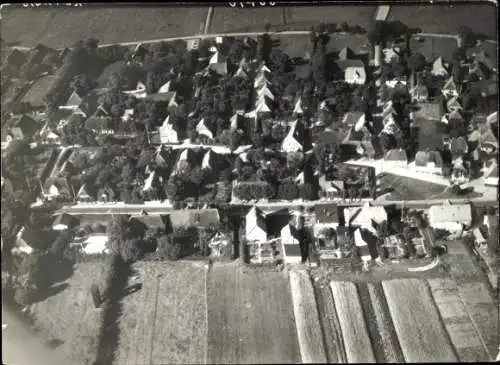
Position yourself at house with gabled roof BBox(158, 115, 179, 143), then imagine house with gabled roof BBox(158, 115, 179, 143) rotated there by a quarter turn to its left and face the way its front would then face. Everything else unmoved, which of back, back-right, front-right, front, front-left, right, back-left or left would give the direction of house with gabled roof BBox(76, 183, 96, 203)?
back-right

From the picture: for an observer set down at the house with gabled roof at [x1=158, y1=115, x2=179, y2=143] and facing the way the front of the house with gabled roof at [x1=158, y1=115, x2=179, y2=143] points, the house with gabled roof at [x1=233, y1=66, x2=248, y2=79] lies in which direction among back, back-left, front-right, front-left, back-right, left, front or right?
back-left

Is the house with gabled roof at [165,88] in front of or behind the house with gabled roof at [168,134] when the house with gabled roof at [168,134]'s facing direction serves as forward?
behind

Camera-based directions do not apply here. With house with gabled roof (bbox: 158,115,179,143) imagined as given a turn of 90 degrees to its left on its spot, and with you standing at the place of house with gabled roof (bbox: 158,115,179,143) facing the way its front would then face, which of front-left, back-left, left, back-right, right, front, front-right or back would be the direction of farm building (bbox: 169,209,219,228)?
right

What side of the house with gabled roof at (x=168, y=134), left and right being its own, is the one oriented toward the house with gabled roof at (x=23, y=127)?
right

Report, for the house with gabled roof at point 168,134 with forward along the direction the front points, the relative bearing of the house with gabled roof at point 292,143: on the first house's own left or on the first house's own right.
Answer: on the first house's own left

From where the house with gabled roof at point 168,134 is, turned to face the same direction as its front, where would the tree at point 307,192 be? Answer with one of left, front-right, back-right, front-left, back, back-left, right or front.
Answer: front-left

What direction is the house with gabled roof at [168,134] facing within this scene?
toward the camera

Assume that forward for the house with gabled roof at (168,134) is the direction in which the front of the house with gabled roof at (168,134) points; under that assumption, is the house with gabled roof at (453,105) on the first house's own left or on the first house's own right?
on the first house's own left

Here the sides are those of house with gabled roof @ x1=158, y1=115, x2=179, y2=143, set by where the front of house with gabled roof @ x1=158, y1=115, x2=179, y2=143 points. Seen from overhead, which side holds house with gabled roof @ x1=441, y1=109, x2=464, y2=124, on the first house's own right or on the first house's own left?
on the first house's own left

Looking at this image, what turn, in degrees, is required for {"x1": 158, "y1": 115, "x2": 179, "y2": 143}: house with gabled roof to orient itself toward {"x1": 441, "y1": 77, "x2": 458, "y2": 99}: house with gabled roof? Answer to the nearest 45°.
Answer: approximately 90° to its left

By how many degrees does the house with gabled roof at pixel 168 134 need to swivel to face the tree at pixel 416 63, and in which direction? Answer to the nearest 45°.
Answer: approximately 90° to its left

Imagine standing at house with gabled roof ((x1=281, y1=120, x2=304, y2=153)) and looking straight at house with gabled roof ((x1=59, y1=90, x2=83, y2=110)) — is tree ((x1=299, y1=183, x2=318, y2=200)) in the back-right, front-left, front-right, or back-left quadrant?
back-left

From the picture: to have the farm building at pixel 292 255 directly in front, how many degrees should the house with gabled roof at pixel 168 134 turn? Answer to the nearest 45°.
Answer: approximately 45° to its left

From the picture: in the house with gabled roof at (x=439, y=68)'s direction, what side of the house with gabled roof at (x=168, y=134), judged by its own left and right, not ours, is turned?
left

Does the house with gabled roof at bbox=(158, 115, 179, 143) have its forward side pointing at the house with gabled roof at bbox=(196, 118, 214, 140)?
no

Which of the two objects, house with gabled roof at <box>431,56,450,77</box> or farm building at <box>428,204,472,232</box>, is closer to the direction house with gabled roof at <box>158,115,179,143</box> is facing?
the farm building
